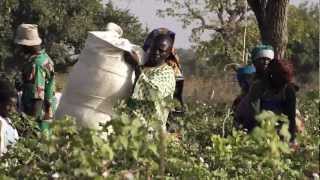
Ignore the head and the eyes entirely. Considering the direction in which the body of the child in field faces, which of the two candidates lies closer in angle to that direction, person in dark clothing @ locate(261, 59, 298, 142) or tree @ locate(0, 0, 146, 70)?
the person in dark clothing

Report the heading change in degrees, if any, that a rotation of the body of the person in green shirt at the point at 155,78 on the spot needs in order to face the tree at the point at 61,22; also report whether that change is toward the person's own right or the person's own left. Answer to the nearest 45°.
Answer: approximately 180°

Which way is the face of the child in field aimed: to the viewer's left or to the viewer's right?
to the viewer's right

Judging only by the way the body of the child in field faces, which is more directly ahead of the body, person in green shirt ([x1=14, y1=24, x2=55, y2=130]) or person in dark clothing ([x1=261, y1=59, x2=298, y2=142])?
the person in dark clothing

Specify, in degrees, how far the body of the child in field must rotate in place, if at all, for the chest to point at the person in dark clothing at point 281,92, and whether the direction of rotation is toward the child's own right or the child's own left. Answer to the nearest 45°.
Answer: approximately 45° to the child's own left

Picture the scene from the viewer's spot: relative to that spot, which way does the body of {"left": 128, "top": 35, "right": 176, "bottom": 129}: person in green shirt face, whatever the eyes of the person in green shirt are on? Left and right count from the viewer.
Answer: facing the viewer

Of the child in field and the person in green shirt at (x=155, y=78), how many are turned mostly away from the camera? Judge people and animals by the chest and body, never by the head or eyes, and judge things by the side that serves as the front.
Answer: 0

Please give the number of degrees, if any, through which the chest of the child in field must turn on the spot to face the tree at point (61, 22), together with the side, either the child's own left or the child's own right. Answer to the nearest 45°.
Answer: approximately 135° to the child's own left

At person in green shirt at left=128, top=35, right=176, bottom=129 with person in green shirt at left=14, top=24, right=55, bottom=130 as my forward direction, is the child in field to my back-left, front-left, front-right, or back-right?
front-left

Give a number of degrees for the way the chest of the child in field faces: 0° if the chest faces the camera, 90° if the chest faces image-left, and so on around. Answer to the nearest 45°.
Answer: approximately 315°

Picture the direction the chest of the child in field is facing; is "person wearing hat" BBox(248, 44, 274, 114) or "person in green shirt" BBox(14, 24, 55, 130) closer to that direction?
the person wearing hat

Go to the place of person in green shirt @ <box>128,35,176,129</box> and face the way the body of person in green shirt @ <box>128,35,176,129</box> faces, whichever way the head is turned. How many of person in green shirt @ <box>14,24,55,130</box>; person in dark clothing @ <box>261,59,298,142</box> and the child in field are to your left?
1
